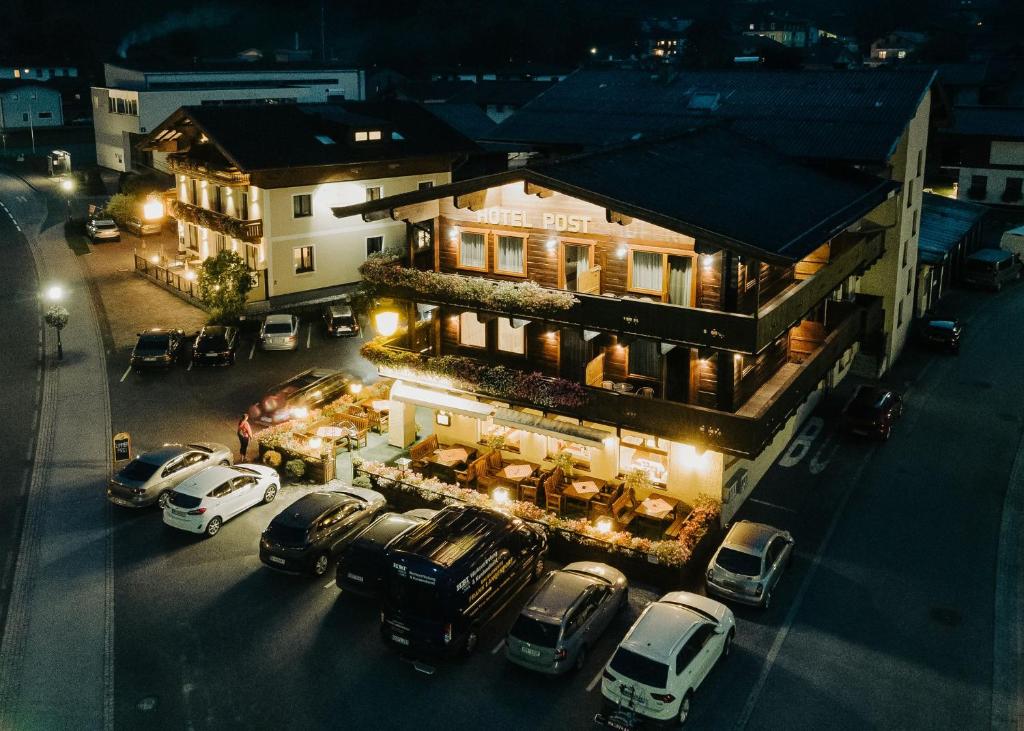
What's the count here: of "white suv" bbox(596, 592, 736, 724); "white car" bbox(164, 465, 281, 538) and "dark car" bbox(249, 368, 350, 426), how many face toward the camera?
0

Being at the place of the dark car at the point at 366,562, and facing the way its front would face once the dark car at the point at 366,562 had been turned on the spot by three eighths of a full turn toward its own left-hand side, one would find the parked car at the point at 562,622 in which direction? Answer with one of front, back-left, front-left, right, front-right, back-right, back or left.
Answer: back-left

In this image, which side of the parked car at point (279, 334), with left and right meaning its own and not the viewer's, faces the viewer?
back

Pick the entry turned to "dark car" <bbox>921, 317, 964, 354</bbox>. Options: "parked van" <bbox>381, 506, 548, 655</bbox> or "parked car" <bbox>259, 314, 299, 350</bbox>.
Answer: "parked van" <bbox>381, 506, 548, 655</bbox>

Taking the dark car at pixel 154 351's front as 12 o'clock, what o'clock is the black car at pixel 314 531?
The black car is roughly at 4 o'clock from the dark car.

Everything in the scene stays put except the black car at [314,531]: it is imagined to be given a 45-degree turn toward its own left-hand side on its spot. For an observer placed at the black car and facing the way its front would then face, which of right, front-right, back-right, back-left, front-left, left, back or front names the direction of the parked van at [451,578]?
back-right

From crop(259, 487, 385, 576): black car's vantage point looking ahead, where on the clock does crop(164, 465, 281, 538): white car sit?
The white car is roughly at 9 o'clock from the black car.

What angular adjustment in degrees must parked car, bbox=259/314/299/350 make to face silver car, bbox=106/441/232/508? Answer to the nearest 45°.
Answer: approximately 180°

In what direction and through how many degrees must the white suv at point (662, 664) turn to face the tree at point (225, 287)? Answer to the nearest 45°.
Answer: approximately 90° to its left
